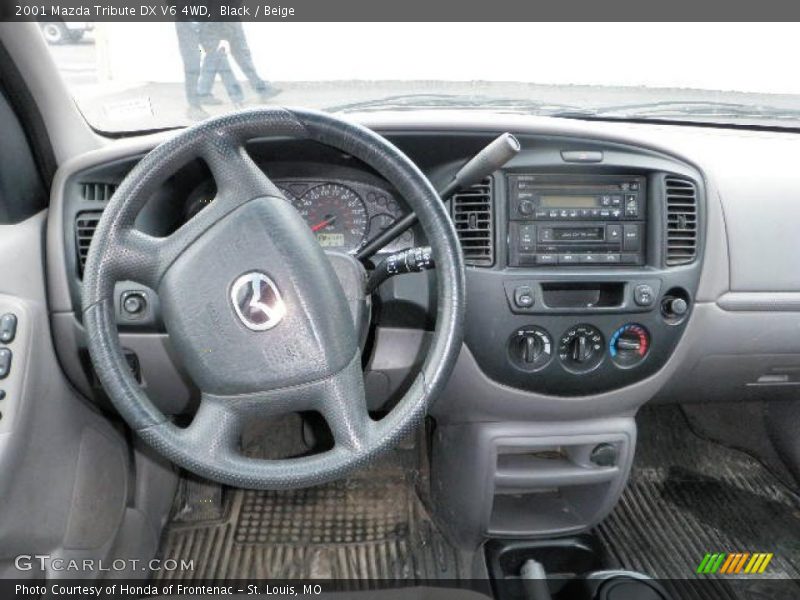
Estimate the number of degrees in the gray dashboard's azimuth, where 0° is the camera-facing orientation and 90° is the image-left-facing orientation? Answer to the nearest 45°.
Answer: approximately 0°
